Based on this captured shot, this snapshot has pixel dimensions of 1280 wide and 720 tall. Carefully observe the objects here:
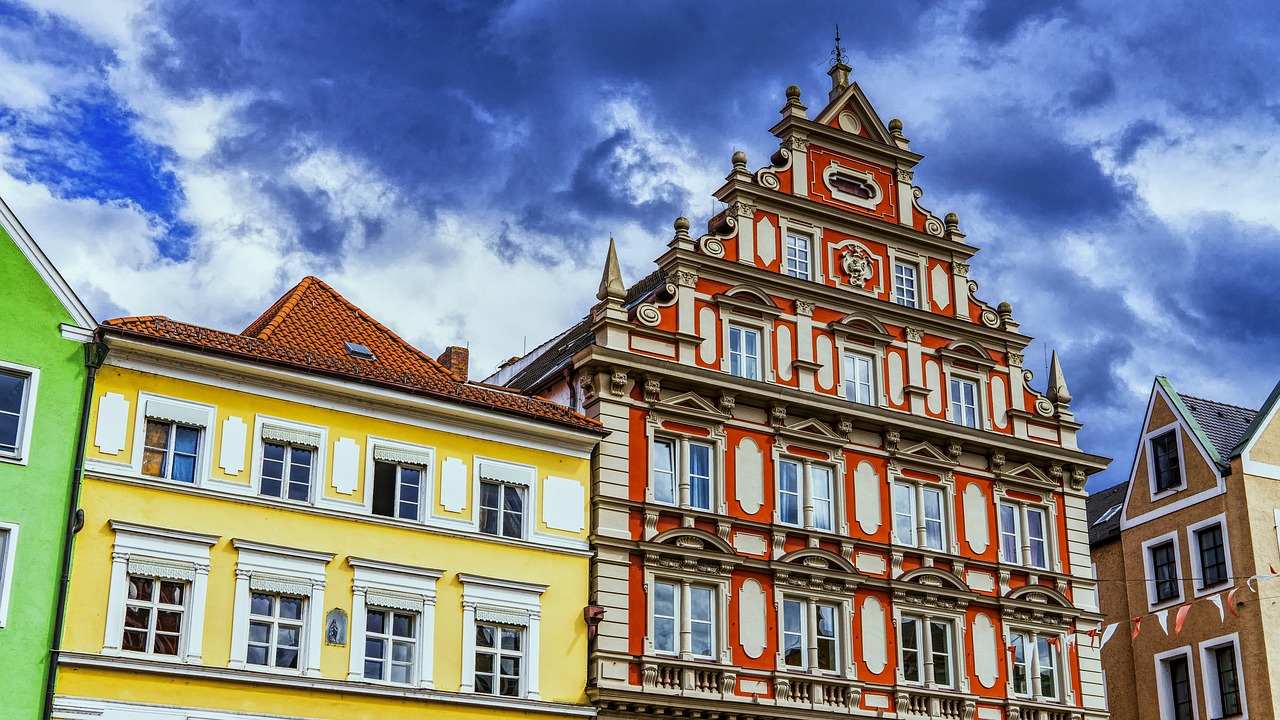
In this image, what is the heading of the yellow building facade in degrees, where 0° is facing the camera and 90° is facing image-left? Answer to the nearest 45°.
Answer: approximately 315°

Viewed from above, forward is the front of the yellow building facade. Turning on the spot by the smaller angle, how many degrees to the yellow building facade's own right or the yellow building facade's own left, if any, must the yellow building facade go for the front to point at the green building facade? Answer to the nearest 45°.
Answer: approximately 135° to the yellow building facade's own right
